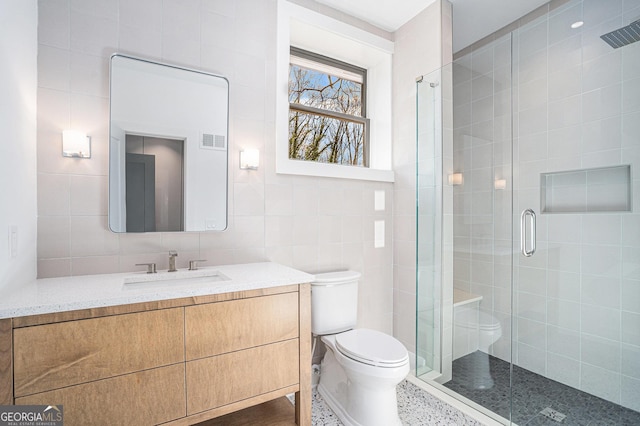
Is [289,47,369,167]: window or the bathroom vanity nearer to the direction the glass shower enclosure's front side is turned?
the bathroom vanity

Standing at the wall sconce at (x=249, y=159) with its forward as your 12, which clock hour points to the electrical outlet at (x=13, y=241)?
The electrical outlet is roughly at 2 o'clock from the wall sconce.

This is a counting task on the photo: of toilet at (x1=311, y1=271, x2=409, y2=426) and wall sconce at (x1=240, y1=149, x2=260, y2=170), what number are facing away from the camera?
0

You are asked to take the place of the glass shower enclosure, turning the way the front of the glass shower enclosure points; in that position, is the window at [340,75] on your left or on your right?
on your right

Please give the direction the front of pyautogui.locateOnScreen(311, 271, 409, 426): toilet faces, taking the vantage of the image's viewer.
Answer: facing the viewer and to the right of the viewer

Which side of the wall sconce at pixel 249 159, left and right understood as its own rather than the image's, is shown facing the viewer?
front

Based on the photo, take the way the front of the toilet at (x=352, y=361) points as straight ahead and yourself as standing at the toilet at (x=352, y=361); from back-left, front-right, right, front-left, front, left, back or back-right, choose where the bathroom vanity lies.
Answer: right

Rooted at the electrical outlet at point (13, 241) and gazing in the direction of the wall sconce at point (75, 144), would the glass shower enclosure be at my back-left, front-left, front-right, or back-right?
front-right
